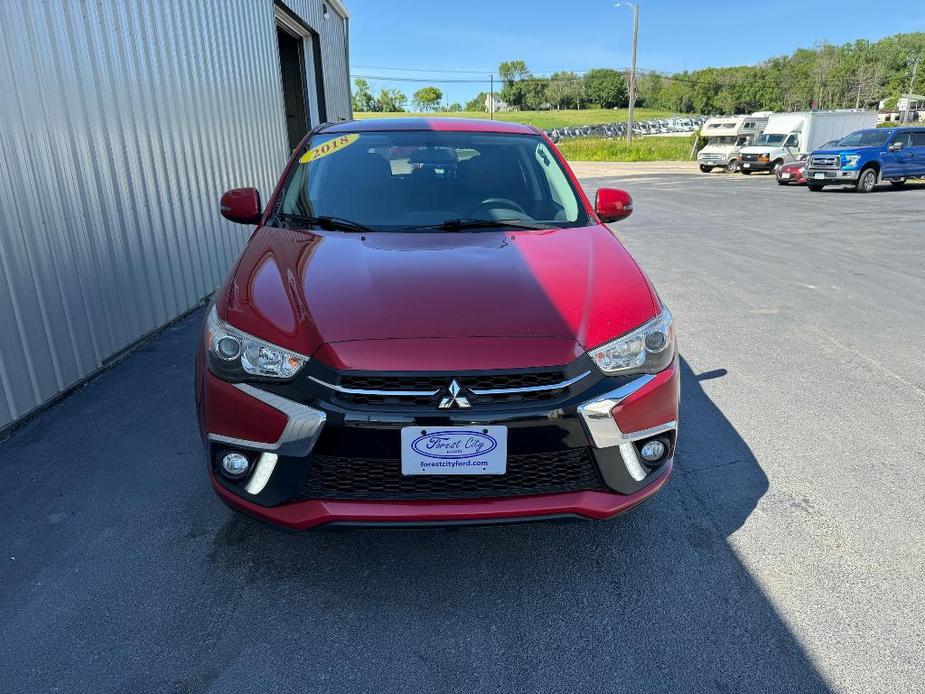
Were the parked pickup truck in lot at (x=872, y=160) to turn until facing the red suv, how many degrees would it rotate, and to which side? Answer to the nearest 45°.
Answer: approximately 45° to its left

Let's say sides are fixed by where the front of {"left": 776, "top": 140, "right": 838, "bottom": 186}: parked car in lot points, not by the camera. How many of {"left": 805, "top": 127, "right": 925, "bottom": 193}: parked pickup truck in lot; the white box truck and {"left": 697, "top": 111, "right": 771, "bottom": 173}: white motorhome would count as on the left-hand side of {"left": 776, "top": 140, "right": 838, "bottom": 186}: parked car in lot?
1

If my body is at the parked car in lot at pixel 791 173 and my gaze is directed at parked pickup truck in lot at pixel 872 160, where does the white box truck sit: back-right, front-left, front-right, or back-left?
back-left

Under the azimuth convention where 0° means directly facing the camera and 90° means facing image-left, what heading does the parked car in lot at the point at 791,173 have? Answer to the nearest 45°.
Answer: approximately 45°

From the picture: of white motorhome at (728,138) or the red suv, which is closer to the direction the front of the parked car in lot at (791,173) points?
the red suv

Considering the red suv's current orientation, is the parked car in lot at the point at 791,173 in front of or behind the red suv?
behind

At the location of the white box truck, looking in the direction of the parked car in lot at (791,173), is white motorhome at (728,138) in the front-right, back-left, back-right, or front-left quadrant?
back-right
